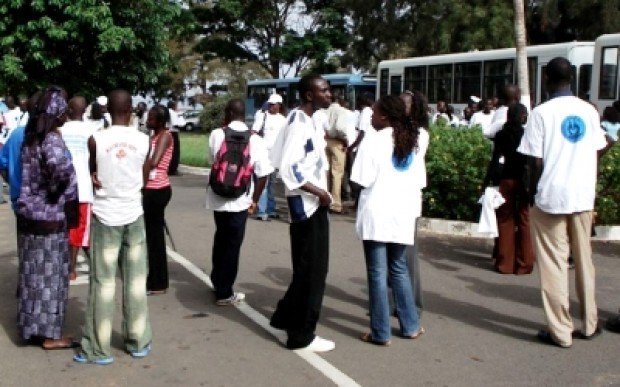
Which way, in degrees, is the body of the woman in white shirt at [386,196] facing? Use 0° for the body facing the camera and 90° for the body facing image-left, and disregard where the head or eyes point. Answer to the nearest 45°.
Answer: approximately 135°

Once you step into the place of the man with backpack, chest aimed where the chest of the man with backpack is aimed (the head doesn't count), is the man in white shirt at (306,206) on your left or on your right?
on your right

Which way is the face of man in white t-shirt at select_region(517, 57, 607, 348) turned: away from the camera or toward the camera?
away from the camera

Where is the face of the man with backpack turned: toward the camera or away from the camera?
away from the camera

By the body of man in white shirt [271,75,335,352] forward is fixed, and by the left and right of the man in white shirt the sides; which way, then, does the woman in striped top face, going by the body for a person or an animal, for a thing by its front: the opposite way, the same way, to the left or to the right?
the opposite way

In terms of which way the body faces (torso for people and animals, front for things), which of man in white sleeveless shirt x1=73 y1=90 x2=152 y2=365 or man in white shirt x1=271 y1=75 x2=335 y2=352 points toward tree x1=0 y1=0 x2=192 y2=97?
the man in white sleeveless shirt

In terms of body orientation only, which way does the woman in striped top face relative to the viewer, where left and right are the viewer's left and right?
facing to the left of the viewer

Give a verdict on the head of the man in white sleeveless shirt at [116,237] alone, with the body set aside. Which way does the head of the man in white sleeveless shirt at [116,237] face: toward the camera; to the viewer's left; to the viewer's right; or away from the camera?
away from the camera

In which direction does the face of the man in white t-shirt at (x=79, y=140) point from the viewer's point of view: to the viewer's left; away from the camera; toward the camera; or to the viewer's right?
away from the camera

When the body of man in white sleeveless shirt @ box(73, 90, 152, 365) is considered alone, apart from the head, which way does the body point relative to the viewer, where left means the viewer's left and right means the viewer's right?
facing away from the viewer
